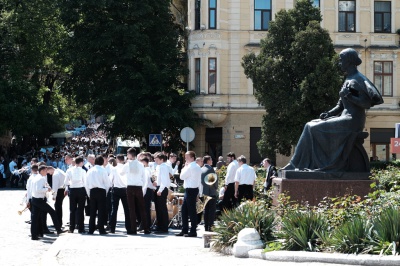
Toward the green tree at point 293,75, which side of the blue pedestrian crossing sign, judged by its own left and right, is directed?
left

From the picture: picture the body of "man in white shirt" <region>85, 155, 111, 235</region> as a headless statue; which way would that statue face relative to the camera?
away from the camera

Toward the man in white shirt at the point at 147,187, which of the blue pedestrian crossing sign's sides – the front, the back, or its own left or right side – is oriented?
front

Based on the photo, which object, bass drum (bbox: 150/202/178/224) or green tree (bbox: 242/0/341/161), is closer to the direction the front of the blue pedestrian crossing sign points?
the bass drum

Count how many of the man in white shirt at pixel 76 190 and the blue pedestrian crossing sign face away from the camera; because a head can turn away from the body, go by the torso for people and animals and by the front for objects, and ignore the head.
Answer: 1

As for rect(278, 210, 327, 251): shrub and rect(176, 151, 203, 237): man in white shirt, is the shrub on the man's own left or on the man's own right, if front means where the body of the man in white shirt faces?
on the man's own left

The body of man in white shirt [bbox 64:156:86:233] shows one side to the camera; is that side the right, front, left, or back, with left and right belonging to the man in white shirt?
back

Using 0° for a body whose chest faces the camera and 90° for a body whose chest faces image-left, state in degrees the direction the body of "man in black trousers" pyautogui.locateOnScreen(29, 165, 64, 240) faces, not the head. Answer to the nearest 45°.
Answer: approximately 270°

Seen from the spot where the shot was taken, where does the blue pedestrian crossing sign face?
facing the viewer
